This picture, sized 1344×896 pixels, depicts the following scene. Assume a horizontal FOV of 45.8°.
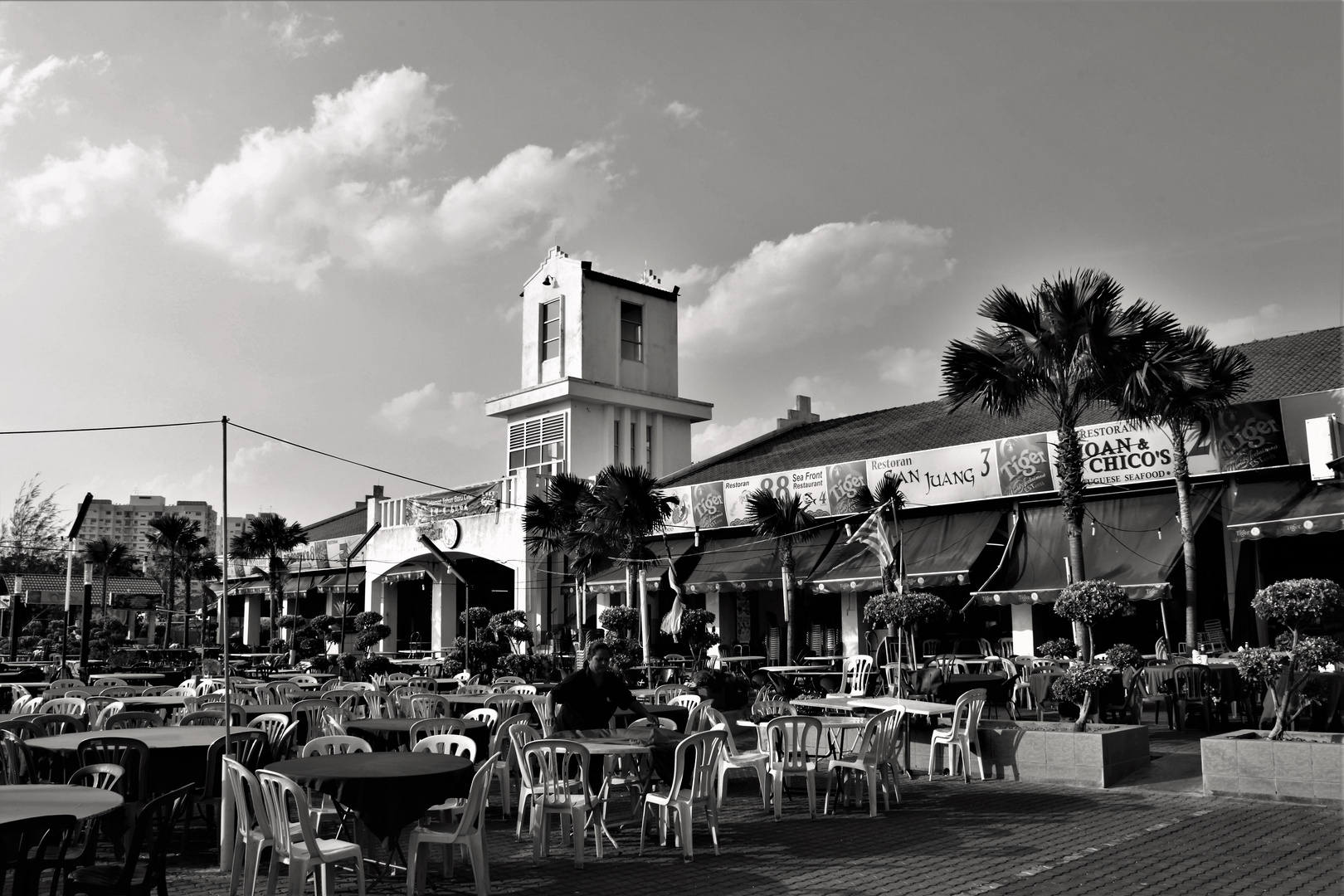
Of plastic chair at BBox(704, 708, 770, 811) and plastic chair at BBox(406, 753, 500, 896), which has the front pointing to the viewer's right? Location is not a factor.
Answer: plastic chair at BBox(704, 708, 770, 811)

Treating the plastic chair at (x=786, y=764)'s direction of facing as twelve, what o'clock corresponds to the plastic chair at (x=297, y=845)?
the plastic chair at (x=297, y=845) is roughly at 7 o'clock from the plastic chair at (x=786, y=764).

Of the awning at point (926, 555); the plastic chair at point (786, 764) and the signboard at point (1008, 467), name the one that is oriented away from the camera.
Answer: the plastic chair

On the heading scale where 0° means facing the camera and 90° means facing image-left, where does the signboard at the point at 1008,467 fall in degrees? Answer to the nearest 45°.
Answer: approximately 45°

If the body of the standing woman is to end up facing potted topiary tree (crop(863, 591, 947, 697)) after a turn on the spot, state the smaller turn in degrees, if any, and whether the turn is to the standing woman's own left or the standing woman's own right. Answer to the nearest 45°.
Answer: approximately 90° to the standing woman's own left

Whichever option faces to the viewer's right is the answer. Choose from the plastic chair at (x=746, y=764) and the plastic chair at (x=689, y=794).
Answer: the plastic chair at (x=746, y=764)

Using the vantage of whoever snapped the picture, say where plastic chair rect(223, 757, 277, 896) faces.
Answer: facing away from the viewer and to the right of the viewer
